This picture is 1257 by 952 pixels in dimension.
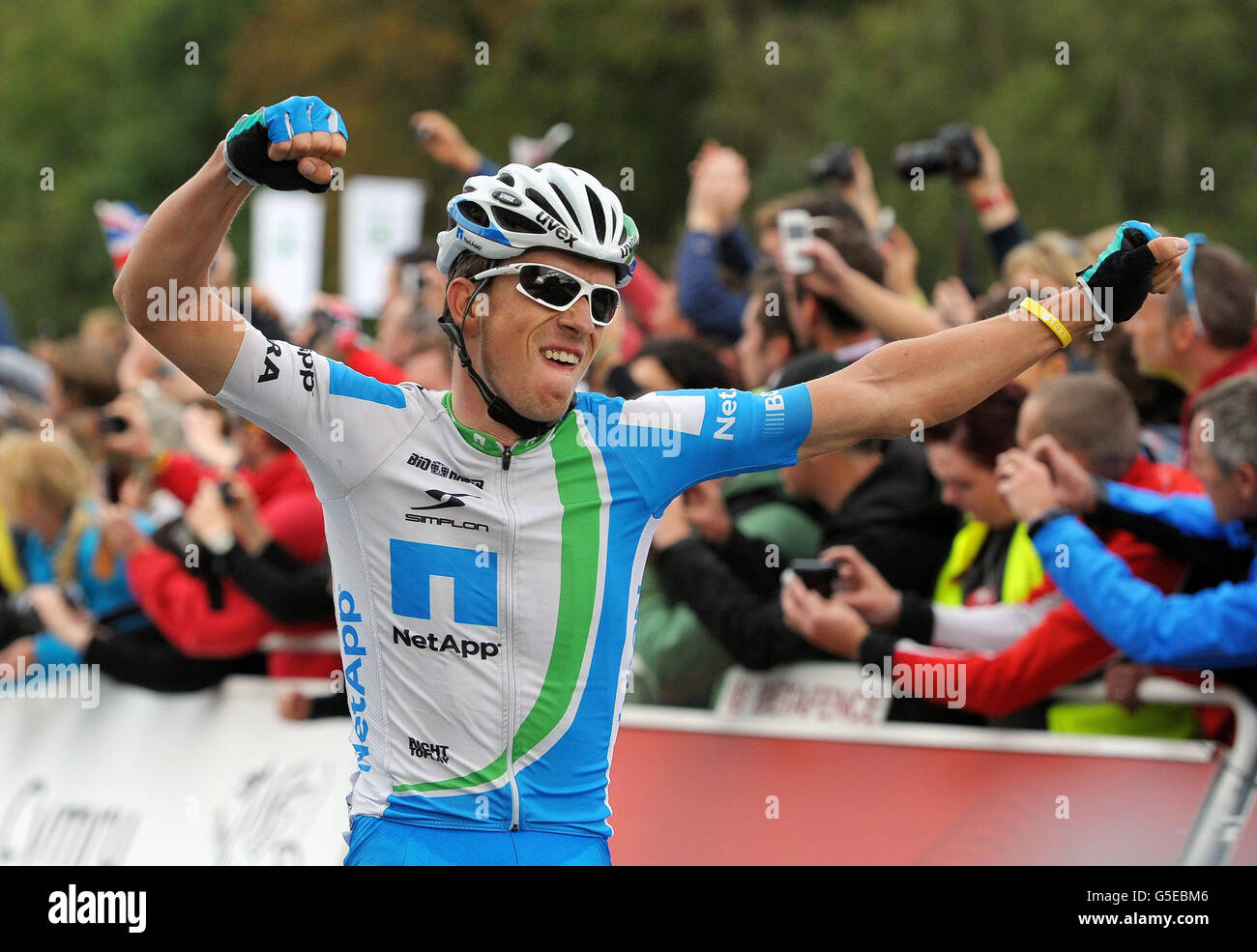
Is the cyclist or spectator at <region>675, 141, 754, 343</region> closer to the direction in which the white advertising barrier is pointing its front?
the cyclist

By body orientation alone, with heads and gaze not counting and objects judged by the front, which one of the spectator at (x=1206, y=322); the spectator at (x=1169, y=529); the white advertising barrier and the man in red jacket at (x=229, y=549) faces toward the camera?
the white advertising barrier

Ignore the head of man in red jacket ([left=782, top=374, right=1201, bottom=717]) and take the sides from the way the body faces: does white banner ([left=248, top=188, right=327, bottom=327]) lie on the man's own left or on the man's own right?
on the man's own right

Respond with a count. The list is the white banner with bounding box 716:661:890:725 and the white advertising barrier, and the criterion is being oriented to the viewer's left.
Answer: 0

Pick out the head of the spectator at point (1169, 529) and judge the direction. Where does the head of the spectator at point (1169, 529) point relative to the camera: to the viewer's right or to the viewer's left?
to the viewer's left

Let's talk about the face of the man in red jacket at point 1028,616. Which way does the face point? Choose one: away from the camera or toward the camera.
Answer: away from the camera

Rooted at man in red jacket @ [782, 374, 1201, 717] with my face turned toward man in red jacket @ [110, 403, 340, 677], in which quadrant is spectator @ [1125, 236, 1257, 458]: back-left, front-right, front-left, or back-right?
back-right

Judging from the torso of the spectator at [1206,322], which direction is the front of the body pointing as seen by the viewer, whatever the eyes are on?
to the viewer's left

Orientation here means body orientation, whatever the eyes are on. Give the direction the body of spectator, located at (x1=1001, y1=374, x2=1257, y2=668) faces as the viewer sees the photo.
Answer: to the viewer's left

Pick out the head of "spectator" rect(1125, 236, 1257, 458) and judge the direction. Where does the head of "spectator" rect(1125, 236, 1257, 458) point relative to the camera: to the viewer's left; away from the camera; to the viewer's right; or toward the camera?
to the viewer's left

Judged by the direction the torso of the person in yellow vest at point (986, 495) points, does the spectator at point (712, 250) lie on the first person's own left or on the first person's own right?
on the first person's own right

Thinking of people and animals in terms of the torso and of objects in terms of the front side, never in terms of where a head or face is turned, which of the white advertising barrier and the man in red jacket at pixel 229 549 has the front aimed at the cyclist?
the white advertising barrier

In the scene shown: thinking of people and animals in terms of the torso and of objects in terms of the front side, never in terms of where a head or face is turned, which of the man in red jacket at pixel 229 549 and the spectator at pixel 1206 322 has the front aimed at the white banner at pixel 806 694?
the spectator

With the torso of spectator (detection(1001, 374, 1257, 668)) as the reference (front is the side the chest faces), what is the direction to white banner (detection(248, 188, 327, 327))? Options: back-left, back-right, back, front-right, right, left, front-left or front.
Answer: front-right

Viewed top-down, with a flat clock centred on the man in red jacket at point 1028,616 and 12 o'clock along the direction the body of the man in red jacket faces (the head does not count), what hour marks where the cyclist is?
The cyclist is roughly at 10 o'clock from the man in red jacket.

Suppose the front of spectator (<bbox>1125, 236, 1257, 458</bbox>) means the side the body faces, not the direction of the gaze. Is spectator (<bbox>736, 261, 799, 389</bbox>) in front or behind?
in front
